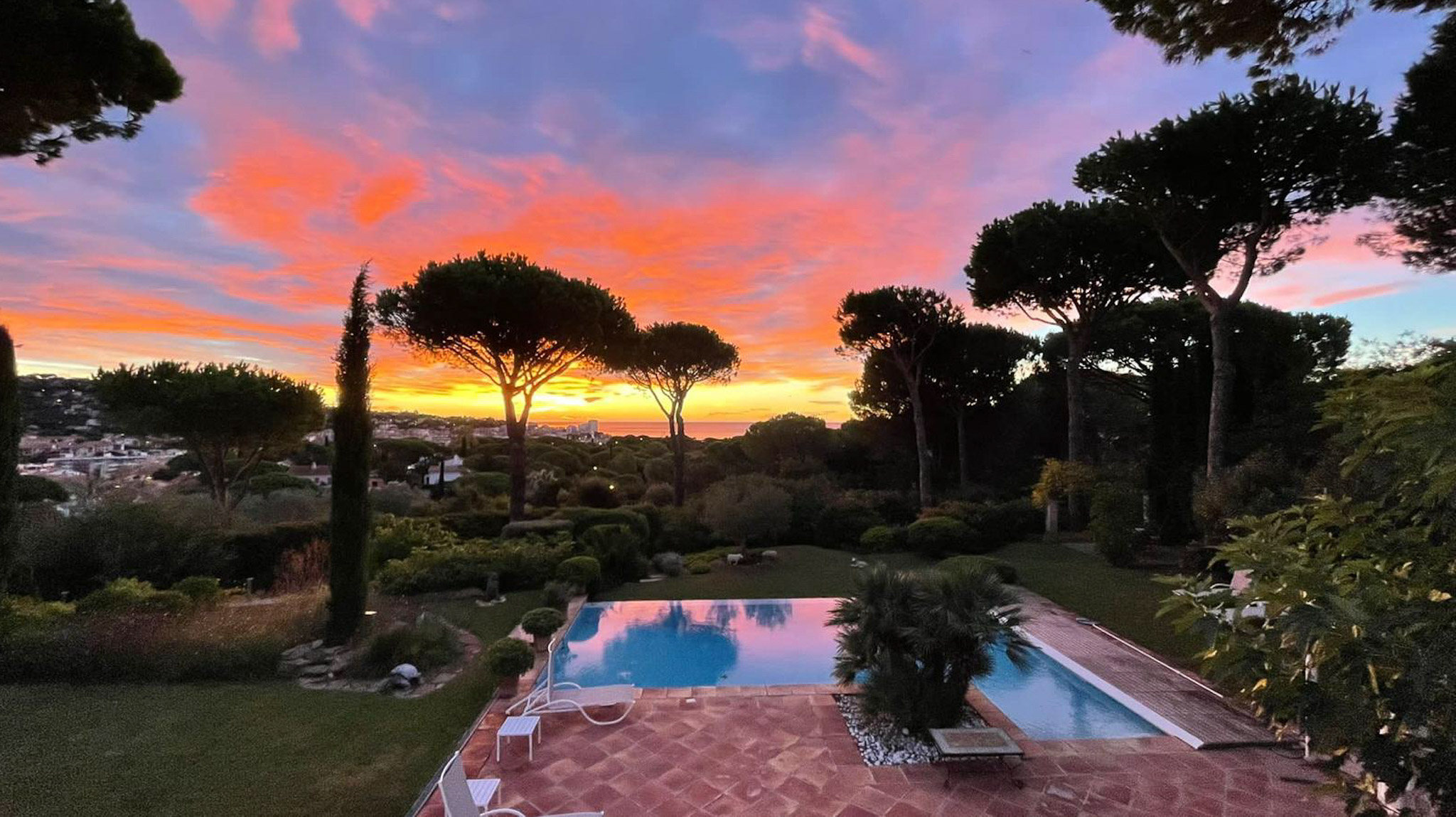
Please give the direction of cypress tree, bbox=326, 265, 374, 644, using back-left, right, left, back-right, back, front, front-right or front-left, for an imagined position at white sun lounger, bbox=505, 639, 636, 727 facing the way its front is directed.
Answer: back-left

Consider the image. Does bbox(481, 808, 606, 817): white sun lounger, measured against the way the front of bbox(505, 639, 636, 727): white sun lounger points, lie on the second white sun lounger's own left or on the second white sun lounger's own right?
on the second white sun lounger's own right

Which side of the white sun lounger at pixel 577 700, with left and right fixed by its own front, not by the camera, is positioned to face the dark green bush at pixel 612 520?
left

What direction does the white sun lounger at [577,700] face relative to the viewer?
to the viewer's right

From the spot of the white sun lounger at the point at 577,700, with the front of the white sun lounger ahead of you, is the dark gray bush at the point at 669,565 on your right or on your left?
on your left

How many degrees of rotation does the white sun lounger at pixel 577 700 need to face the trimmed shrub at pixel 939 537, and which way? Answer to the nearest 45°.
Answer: approximately 45° to its left

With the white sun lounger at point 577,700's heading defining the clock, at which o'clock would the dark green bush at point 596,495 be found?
The dark green bush is roughly at 9 o'clock from the white sun lounger.

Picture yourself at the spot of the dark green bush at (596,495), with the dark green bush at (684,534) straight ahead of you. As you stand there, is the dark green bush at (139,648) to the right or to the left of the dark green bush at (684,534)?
right

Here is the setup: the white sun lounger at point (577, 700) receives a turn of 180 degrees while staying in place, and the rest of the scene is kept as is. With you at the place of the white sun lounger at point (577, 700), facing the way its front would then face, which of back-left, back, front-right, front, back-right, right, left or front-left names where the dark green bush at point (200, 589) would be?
front-right

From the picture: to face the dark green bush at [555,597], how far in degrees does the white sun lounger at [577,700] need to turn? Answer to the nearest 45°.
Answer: approximately 90° to its left

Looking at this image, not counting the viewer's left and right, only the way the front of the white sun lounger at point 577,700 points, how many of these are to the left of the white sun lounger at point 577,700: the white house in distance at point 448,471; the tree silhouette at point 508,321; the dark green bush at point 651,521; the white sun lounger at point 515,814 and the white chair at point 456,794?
3

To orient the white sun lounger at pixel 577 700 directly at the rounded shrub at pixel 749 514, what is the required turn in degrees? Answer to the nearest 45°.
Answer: approximately 45° to its left

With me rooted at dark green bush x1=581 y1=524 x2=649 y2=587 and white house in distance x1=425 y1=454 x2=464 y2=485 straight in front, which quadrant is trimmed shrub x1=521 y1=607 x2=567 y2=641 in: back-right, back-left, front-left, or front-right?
back-left

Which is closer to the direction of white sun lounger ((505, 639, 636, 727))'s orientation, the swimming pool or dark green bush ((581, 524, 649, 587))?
the swimming pool

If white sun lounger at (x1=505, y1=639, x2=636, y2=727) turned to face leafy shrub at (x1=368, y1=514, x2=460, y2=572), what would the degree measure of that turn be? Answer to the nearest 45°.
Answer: approximately 135° to its left
